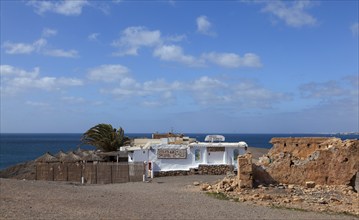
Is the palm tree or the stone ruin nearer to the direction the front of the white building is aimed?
the stone ruin

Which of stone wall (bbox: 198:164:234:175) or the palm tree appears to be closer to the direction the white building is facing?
the stone wall

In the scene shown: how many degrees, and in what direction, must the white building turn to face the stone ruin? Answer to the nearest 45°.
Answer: approximately 45° to its left

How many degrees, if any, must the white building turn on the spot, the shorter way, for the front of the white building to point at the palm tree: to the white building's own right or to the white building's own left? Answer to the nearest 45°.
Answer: approximately 135° to the white building's own right

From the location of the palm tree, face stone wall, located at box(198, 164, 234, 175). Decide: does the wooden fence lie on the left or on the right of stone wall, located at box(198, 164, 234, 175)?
right

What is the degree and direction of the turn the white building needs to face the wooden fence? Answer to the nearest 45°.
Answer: approximately 45° to its right

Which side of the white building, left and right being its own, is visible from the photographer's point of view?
front
